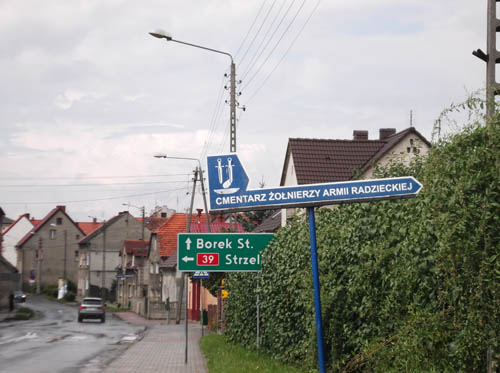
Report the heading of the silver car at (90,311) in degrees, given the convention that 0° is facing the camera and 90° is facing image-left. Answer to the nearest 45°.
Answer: approximately 180°

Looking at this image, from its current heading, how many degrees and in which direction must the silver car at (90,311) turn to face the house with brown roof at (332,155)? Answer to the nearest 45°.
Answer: approximately 135° to its right

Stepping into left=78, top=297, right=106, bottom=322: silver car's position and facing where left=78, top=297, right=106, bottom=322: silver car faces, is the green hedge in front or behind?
behind

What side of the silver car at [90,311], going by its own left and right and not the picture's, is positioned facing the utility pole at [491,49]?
back

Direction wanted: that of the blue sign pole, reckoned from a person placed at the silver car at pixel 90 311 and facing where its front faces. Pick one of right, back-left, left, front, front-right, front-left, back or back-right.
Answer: back
